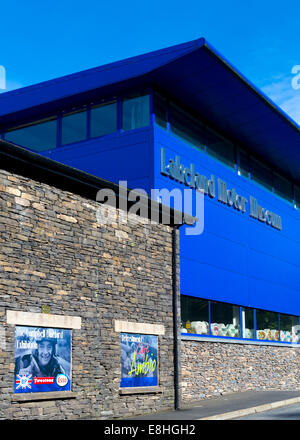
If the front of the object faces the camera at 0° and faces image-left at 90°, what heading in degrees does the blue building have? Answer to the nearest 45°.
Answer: approximately 315°

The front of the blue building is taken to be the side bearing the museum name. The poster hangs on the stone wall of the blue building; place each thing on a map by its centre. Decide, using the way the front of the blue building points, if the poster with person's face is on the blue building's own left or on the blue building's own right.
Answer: on the blue building's own right
